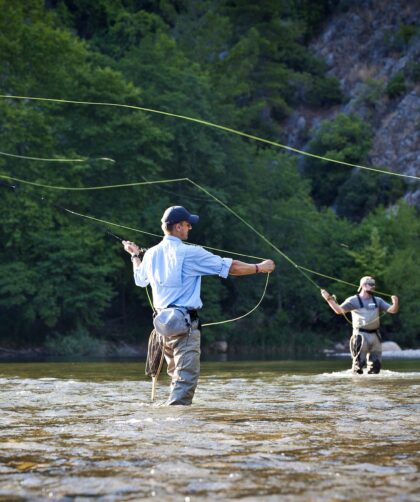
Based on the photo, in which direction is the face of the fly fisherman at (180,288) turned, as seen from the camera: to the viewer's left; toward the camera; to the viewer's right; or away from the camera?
to the viewer's right

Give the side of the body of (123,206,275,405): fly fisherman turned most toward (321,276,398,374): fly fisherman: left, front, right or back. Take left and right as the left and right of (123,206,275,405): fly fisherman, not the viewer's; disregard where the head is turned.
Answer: front

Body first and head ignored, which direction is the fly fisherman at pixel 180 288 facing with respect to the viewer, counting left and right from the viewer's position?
facing away from the viewer and to the right of the viewer
